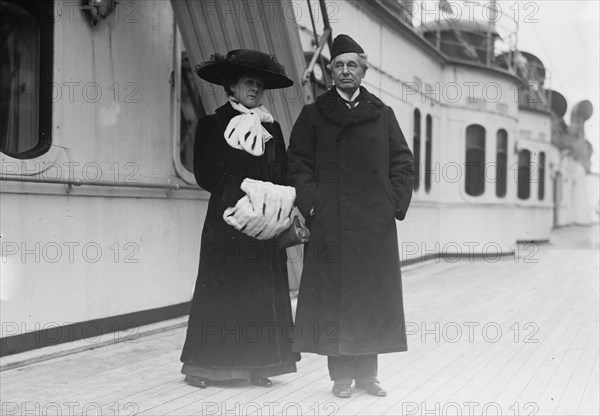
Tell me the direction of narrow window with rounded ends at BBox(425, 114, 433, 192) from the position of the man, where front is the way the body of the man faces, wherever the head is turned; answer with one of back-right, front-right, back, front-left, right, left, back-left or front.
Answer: back

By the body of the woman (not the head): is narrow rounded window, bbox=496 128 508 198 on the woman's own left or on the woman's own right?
on the woman's own left

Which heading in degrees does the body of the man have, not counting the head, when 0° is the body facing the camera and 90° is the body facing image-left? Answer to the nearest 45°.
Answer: approximately 0°

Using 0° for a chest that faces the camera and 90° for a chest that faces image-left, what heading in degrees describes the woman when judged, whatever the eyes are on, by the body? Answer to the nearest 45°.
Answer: approximately 315°

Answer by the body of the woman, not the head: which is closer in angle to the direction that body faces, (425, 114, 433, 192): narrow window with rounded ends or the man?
the man

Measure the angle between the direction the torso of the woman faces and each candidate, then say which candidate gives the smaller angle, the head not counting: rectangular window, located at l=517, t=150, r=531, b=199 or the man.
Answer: the man

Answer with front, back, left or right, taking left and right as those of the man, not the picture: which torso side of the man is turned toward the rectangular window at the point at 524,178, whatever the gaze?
back

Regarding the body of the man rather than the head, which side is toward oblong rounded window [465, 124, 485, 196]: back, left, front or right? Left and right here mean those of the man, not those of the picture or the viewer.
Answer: back

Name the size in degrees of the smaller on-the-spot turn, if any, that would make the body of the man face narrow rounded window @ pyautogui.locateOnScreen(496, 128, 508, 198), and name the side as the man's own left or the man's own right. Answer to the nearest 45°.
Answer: approximately 180°

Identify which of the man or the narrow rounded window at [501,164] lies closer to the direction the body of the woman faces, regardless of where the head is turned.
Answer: the man

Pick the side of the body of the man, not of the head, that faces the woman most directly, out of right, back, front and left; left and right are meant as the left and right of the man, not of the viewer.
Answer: right
